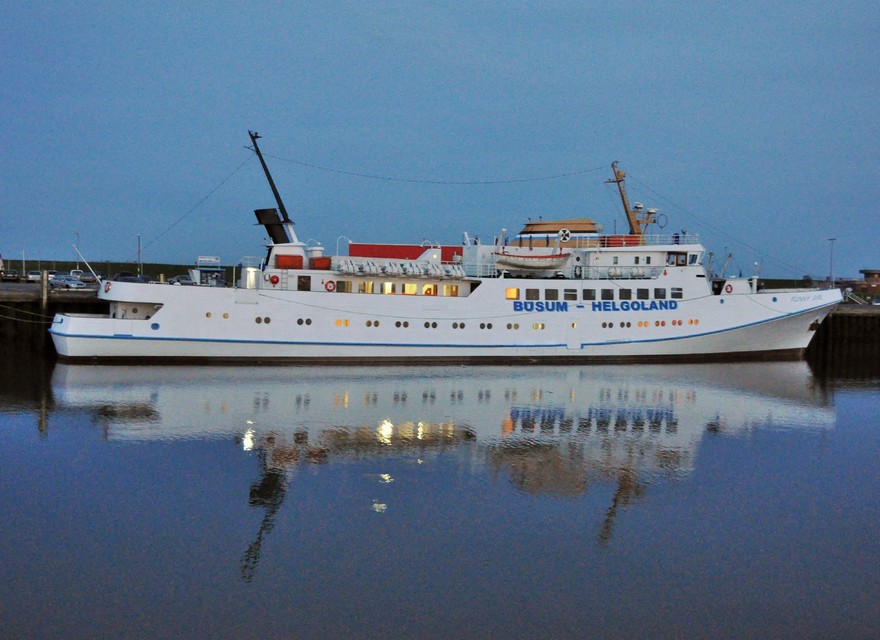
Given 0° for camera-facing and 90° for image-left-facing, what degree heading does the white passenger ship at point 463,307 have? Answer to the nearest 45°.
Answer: approximately 270°

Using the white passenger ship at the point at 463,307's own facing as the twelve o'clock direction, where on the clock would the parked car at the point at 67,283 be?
The parked car is roughly at 7 o'clock from the white passenger ship.
